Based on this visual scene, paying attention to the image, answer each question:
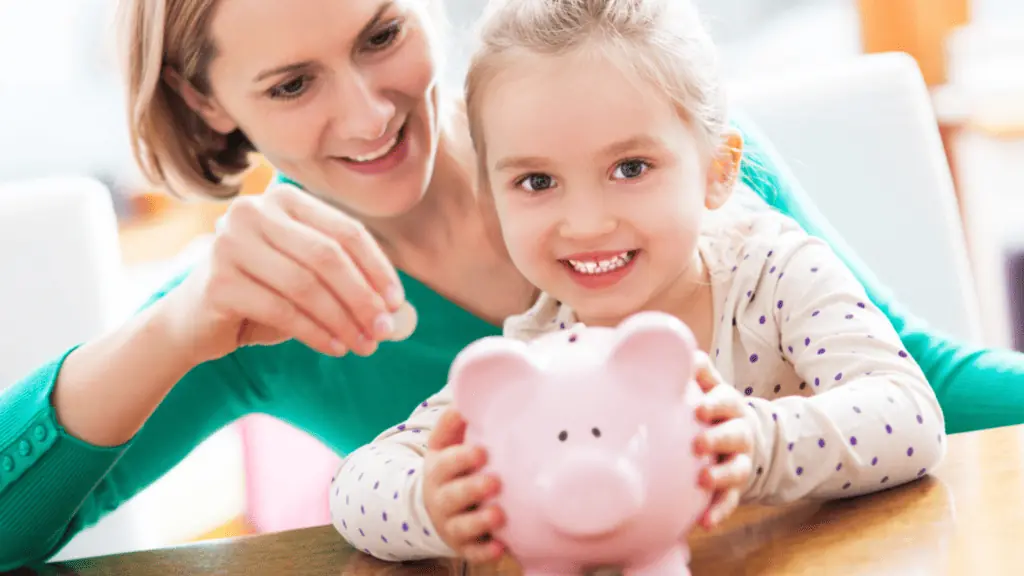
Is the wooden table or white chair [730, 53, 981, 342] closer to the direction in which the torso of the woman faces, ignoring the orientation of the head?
the wooden table

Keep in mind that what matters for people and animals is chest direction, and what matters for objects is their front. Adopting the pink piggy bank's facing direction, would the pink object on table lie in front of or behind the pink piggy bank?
behind

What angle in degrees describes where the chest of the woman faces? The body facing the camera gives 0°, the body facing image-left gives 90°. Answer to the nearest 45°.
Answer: approximately 0°

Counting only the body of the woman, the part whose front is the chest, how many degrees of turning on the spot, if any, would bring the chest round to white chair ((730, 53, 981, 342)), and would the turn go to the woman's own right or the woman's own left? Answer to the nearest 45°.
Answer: approximately 135° to the woman's own left

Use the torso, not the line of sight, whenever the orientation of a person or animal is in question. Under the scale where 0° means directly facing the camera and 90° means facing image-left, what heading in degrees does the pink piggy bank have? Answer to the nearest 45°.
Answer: approximately 0°

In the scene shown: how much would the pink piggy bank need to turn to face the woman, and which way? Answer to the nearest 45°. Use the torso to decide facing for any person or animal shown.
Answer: approximately 135° to its right

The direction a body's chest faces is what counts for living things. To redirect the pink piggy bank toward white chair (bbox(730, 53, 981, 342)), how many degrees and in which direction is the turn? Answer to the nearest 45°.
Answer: approximately 180°

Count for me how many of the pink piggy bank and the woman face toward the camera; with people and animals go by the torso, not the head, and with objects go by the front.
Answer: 2
